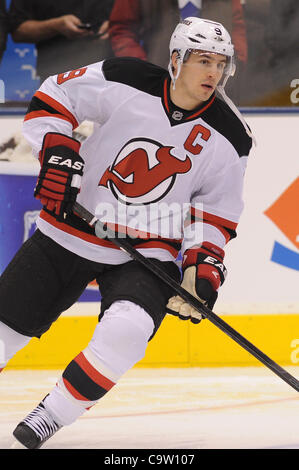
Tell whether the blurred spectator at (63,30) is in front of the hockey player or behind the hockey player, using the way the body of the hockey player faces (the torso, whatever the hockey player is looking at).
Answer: behind

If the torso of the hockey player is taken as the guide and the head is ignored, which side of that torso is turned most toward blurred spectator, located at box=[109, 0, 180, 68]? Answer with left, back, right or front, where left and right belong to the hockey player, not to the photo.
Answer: back

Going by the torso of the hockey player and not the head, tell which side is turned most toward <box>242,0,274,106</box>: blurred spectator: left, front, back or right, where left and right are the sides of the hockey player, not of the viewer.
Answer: back

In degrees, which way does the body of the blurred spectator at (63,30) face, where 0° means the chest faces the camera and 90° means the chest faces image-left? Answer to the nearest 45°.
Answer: approximately 315°

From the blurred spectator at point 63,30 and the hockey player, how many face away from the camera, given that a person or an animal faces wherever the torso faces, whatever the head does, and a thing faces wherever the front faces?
0

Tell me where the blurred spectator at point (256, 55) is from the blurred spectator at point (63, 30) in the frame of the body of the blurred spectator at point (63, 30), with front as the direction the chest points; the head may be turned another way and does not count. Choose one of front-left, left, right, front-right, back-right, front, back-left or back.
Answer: front-left

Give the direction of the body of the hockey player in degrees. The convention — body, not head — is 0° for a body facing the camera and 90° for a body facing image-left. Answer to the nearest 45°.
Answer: approximately 0°

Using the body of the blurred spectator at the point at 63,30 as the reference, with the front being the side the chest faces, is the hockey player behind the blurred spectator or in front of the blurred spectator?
in front
